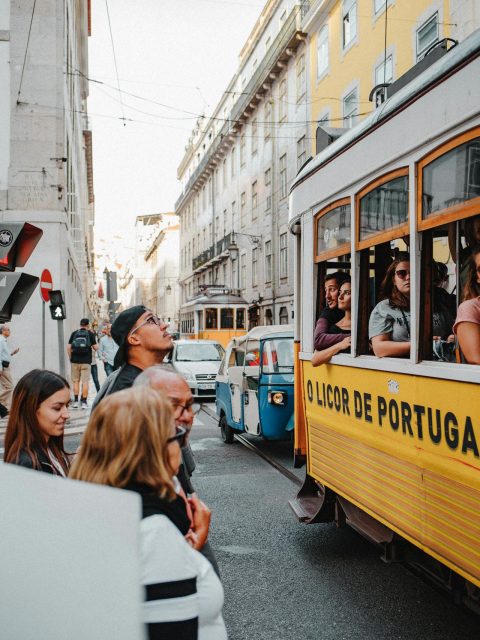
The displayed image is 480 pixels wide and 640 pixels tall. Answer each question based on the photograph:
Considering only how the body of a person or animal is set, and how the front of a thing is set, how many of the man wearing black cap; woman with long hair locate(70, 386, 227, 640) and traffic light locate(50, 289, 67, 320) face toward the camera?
1

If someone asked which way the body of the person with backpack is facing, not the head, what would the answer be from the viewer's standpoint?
away from the camera

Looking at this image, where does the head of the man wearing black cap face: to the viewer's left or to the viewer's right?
to the viewer's right

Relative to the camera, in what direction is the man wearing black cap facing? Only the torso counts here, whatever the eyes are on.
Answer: to the viewer's right

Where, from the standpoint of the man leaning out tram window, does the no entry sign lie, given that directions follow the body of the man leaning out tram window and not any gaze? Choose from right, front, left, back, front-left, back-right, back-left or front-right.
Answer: right

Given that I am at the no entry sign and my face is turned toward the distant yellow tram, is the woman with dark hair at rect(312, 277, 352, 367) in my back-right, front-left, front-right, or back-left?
back-right

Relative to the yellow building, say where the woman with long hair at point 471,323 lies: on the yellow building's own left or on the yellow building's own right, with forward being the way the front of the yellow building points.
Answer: on the yellow building's own left

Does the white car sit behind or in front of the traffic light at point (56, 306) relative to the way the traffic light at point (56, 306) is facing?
behind

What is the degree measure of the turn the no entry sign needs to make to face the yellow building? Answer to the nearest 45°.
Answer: approximately 90° to its left

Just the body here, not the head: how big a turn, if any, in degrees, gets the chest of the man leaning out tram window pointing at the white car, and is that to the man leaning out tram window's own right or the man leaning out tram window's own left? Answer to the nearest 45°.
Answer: approximately 135° to the man leaning out tram window's own right

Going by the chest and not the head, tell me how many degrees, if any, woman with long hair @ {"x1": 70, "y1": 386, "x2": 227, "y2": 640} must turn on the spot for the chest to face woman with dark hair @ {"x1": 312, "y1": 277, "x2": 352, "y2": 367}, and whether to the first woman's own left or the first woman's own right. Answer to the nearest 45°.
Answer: approximately 45° to the first woman's own left

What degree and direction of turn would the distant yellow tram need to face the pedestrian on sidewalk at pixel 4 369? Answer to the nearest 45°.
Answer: approximately 45° to its right

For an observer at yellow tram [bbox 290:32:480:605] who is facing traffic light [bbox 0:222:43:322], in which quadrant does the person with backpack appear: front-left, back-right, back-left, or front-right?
front-right

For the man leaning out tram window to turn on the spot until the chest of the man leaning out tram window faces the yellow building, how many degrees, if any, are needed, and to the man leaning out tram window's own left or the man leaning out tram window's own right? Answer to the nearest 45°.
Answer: approximately 135° to the man leaning out tram window's own right

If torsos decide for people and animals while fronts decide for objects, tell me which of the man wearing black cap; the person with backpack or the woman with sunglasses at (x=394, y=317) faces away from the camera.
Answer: the person with backpack
